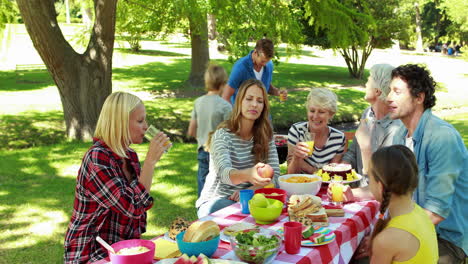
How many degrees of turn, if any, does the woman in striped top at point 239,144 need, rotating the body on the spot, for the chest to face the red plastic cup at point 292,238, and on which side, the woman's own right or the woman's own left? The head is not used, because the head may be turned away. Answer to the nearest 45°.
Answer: approximately 45° to the woman's own right

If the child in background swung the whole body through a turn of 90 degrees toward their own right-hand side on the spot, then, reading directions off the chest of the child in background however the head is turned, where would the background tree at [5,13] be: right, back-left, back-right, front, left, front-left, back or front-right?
back

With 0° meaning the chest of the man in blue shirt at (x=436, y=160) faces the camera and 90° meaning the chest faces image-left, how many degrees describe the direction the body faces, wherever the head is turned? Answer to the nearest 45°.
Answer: approximately 90°

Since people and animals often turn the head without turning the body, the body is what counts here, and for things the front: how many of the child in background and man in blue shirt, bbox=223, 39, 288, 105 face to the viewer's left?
0

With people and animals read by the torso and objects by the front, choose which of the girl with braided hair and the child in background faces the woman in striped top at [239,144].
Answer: the girl with braided hair

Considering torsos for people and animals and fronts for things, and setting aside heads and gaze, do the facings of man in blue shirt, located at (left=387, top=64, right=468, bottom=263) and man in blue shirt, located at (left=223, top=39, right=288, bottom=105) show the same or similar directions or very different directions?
very different directions

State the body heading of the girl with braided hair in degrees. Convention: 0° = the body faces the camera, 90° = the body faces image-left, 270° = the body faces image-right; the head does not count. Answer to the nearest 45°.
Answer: approximately 135°

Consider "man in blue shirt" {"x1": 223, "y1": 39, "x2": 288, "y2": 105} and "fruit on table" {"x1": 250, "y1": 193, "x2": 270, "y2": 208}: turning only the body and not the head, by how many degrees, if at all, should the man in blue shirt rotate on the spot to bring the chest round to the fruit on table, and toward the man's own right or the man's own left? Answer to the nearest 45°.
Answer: approximately 45° to the man's own right

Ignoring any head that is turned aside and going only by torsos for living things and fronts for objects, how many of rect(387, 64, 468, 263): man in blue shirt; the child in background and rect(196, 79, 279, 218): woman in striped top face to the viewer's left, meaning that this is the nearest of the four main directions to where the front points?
1
